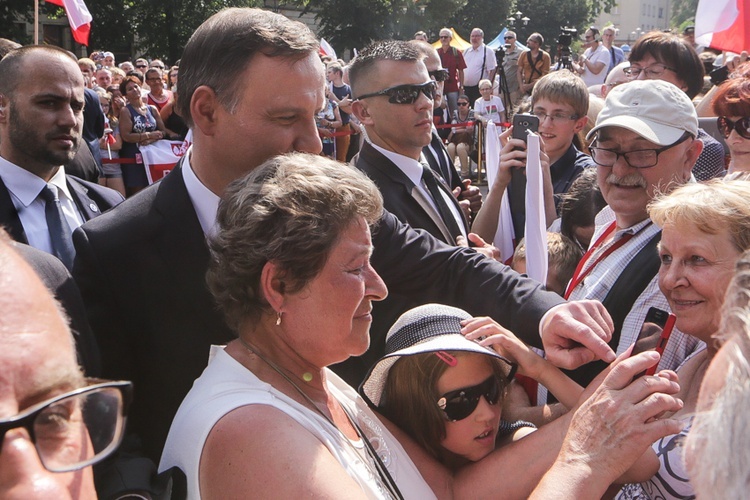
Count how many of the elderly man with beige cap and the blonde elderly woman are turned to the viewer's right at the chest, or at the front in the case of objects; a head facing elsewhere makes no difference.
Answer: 0

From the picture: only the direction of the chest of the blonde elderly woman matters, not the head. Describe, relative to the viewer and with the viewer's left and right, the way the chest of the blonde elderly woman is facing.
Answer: facing the viewer and to the left of the viewer

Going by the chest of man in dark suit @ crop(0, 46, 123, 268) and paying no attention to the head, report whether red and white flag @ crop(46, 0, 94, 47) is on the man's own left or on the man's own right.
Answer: on the man's own left

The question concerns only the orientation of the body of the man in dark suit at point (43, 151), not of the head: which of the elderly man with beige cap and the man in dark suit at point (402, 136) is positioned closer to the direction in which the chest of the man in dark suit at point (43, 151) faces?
the elderly man with beige cap

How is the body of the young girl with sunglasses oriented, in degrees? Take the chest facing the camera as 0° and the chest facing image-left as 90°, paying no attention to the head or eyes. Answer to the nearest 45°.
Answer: approximately 315°

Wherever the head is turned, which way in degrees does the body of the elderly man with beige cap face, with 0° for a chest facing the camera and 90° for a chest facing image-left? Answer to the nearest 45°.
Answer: approximately 45°

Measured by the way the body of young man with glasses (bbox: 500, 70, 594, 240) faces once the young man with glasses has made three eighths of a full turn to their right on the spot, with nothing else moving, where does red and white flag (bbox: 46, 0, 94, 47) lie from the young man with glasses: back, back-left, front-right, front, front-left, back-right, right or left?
front-left

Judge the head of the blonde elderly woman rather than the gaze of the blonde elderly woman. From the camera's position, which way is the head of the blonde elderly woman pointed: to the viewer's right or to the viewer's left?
to the viewer's left

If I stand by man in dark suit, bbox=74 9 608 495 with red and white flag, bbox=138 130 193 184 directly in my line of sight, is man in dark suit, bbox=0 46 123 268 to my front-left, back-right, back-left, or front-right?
front-left

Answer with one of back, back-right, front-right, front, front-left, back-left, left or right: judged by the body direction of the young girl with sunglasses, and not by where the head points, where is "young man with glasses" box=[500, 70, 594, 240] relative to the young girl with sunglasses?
back-left

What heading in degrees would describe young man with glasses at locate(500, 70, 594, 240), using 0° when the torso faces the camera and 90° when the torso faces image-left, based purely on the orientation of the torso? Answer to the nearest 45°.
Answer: approximately 45°

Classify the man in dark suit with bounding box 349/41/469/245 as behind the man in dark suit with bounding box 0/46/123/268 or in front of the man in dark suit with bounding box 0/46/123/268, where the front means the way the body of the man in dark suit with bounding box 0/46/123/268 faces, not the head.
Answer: in front

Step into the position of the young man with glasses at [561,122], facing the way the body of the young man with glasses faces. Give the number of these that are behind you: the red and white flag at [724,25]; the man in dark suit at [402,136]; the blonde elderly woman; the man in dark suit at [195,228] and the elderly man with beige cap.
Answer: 1
